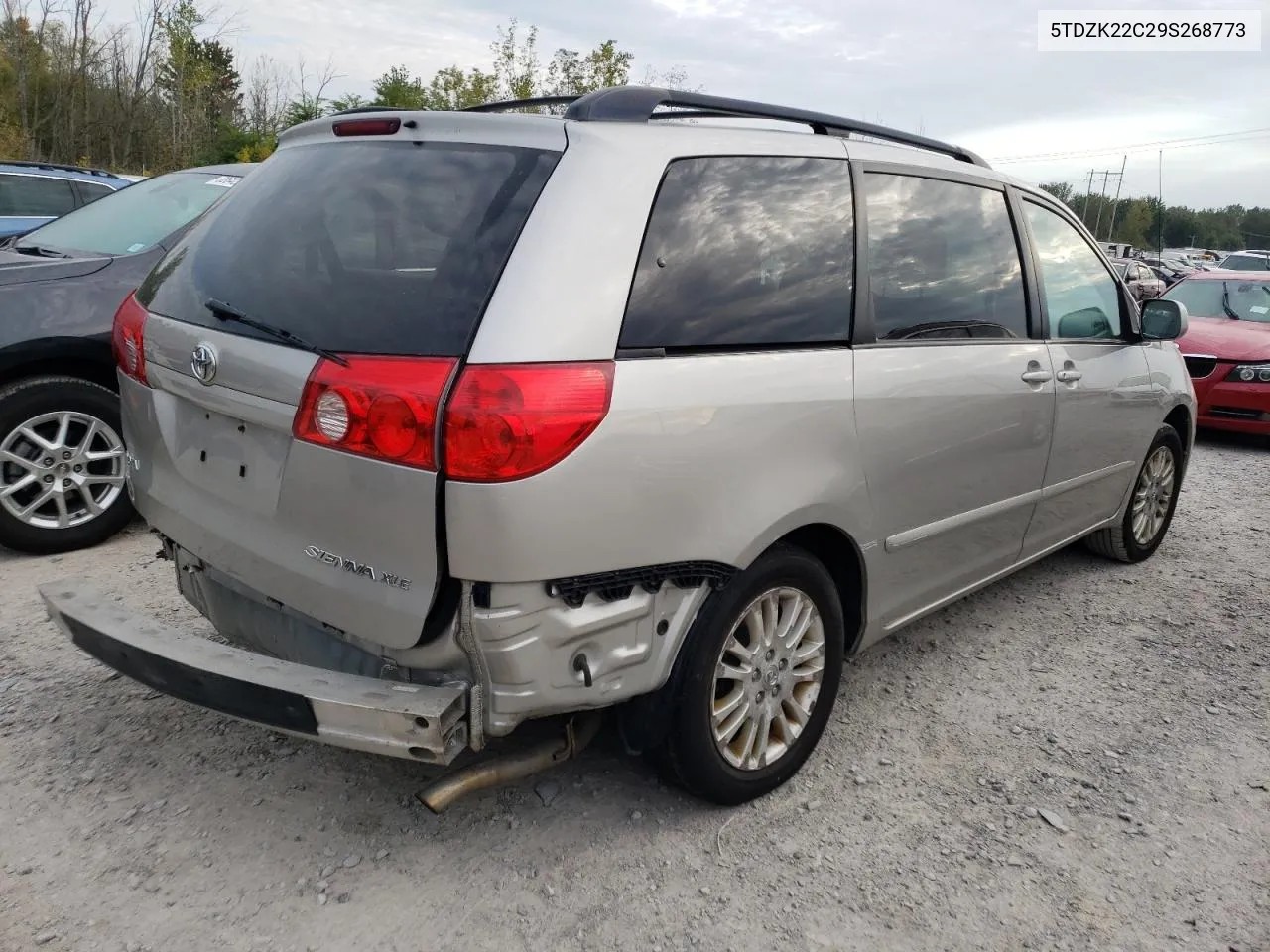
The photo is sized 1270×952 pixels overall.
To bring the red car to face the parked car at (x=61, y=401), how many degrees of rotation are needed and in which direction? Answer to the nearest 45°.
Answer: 0° — it already faces it

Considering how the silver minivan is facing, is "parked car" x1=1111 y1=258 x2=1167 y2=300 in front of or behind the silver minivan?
in front

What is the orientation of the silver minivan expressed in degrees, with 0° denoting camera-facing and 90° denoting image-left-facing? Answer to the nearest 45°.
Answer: approximately 225°

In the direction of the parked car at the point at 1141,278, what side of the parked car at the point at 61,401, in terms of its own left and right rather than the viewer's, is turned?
back

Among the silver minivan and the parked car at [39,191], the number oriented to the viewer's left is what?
1

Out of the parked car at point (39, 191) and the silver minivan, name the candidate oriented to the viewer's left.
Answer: the parked car

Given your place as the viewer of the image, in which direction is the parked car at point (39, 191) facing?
facing to the left of the viewer

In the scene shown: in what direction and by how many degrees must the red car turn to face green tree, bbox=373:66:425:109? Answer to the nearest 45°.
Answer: approximately 90° to its right
